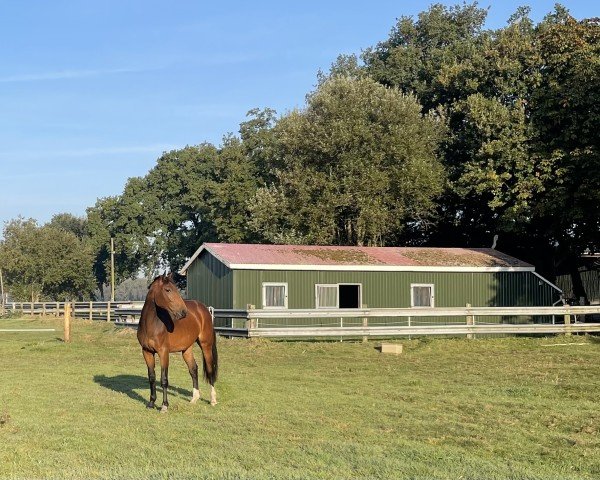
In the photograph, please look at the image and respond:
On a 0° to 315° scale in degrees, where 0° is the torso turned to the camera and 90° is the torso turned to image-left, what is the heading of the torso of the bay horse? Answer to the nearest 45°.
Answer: approximately 45°

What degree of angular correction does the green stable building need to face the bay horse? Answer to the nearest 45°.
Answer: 0° — it already faces it

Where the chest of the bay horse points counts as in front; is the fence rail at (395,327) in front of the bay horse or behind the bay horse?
behind

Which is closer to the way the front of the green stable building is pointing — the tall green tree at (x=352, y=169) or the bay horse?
the bay horse

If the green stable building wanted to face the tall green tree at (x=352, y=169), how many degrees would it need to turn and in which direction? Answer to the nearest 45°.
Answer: approximately 180°

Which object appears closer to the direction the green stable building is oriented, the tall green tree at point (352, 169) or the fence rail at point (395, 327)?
the fence rail

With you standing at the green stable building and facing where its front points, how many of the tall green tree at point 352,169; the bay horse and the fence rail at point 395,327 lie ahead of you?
2

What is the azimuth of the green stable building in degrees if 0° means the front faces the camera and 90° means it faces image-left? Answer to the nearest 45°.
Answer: approximately 0°
